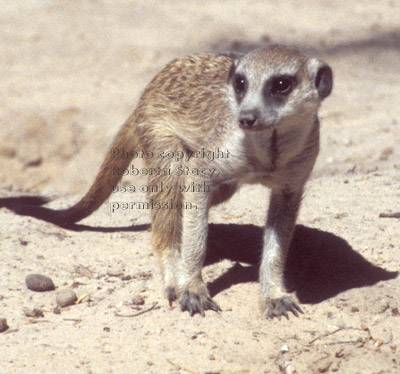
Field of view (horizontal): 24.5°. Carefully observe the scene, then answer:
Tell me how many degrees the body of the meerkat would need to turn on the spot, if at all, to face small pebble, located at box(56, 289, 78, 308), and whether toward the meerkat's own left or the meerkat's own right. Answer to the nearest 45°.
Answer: approximately 135° to the meerkat's own right

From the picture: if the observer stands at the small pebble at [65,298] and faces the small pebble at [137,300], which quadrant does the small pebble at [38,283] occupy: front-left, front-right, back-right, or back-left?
back-left

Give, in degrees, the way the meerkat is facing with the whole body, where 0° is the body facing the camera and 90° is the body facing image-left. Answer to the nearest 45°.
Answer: approximately 315°

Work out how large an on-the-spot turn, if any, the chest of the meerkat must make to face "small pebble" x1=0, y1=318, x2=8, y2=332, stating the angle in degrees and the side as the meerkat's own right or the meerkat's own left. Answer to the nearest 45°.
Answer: approximately 90° to the meerkat's own right

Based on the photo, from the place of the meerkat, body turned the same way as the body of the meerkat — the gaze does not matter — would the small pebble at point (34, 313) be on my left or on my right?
on my right
